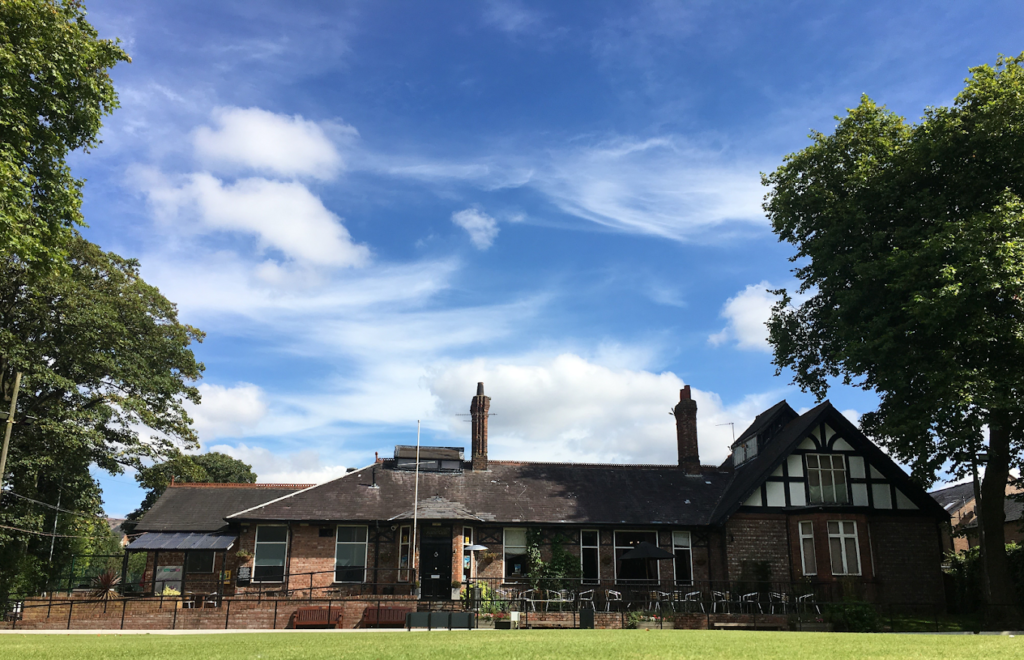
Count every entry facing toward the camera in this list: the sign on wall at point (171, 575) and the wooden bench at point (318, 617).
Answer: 2

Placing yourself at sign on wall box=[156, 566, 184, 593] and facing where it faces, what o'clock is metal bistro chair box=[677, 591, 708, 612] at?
The metal bistro chair is roughly at 10 o'clock from the sign on wall.

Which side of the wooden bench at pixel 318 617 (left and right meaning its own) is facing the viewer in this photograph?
front

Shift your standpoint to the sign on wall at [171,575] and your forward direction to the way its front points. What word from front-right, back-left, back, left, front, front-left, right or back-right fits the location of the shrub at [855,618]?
front-left

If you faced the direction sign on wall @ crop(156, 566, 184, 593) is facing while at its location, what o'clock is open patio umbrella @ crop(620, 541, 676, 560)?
The open patio umbrella is roughly at 10 o'clock from the sign on wall.

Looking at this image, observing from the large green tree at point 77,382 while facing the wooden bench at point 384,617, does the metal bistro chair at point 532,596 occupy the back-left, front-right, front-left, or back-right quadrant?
front-left

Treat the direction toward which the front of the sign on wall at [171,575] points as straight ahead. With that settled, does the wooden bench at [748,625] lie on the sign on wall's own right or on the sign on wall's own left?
on the sign on wall's own left

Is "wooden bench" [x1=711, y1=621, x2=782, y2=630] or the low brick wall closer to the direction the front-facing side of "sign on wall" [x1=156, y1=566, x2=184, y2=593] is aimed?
the low brick wall

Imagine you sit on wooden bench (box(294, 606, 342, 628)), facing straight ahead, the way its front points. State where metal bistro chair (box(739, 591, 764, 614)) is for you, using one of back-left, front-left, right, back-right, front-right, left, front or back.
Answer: left

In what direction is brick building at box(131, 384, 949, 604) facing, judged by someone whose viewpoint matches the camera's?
facing the viewer

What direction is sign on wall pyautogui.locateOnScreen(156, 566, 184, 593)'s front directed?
toward the camera
